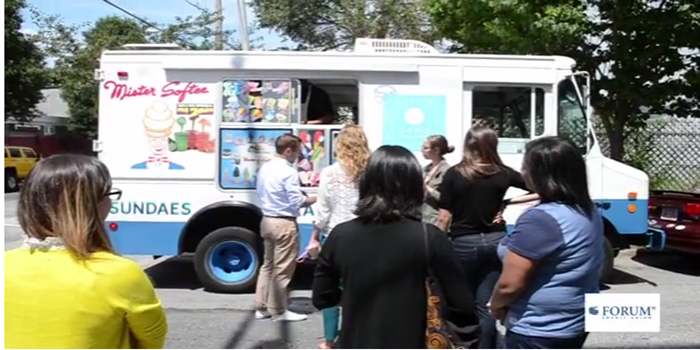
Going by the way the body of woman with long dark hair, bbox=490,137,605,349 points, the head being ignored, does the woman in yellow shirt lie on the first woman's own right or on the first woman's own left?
on the first woman's own left

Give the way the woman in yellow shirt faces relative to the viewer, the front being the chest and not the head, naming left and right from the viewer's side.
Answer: facing away from the viewer and to the right of the viewer

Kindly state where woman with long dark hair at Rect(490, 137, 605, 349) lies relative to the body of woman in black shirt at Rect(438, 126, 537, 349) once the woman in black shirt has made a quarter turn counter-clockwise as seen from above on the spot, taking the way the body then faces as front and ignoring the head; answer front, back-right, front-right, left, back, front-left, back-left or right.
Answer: left

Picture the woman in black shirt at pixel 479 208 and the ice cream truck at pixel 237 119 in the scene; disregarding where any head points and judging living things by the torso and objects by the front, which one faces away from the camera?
the woman in black shirt

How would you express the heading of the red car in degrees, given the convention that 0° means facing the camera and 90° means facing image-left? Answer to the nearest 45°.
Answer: approximately 225°

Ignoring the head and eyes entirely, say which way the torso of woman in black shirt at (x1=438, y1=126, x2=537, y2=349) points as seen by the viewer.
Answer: away from the camera

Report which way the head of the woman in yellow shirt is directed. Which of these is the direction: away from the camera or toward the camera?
away from the camera

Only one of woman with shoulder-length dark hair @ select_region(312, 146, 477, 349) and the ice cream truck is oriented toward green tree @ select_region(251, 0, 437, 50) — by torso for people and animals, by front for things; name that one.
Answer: the woman with shoulder-length dark hair

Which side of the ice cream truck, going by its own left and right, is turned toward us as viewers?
right

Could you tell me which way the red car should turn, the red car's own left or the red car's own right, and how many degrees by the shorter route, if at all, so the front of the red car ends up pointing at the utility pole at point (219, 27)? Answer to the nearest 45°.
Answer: approximately 90° to the red car's own left

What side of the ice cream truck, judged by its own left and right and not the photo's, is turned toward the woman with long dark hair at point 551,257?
right

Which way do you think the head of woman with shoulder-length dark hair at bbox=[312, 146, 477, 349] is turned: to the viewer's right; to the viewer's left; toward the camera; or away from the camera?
away from the camera

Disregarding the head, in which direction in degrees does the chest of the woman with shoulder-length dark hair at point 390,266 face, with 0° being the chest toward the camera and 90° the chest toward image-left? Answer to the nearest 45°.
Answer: approximately 180°
